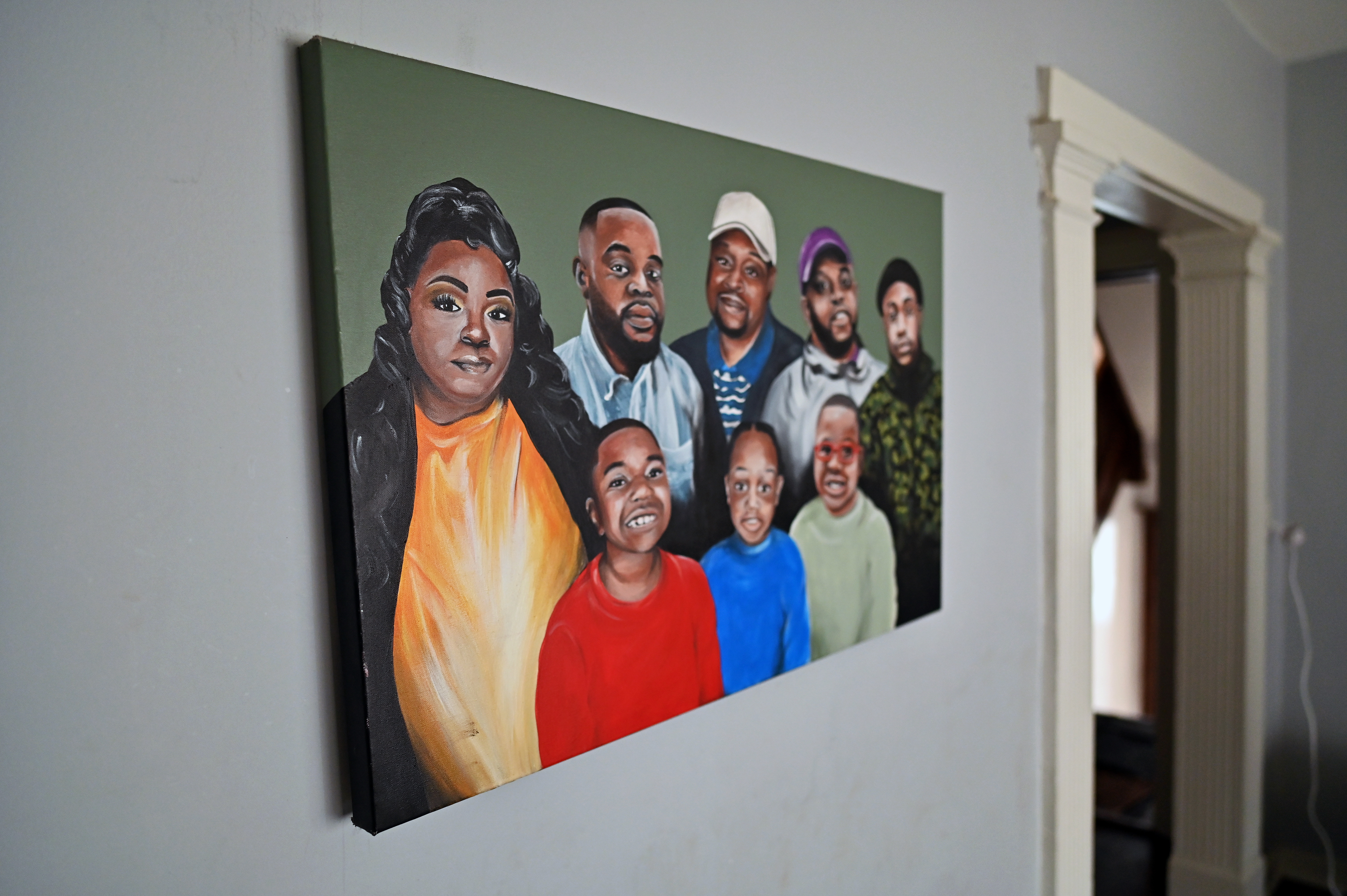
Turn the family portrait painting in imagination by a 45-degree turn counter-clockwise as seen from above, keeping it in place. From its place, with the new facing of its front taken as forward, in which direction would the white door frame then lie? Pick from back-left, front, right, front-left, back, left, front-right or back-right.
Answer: front-left

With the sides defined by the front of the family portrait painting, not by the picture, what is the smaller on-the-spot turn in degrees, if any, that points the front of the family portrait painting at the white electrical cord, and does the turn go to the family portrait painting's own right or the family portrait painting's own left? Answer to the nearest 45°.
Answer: approximately 90° to the family portrait painting's own left

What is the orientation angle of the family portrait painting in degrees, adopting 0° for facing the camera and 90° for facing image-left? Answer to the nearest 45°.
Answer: approximately 315°
